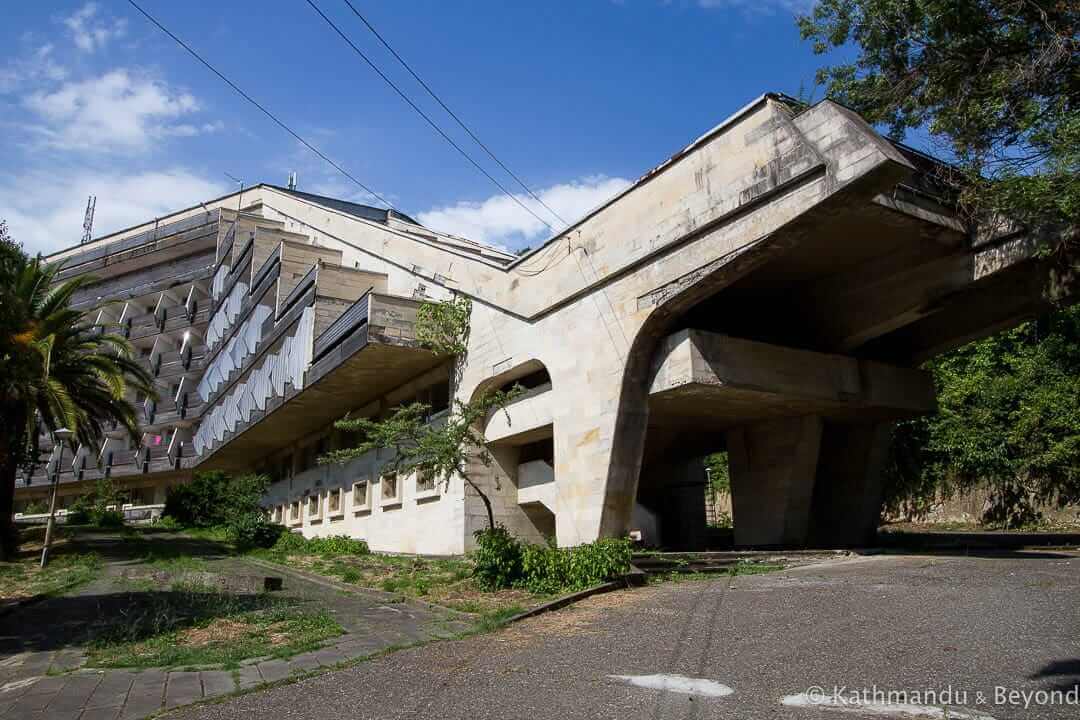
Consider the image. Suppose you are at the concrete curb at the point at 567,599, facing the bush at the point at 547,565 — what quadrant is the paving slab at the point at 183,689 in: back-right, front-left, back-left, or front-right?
back-left
